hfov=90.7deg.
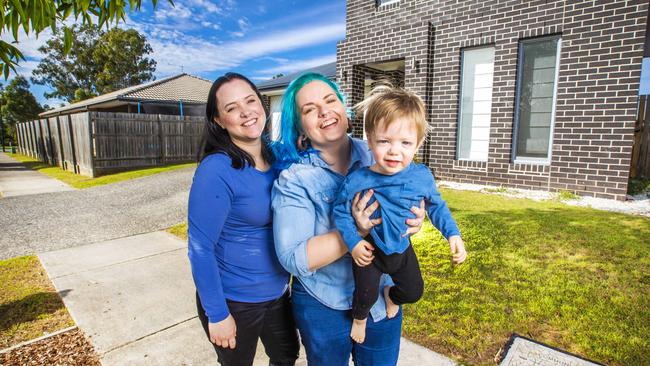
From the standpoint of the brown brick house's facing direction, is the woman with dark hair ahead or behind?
ahead

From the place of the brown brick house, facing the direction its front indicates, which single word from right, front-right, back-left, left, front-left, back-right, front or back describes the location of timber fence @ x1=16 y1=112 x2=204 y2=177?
front-right

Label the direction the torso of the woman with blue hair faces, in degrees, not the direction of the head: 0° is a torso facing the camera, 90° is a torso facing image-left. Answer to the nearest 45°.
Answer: approximately 315°

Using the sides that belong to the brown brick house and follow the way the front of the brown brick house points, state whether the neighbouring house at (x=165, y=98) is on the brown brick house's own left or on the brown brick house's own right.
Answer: on the brown brick house's own right

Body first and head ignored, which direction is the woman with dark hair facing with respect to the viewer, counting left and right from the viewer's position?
facing the viewer and to the right of the viewer

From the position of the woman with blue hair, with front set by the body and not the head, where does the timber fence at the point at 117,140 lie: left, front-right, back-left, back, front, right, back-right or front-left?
back

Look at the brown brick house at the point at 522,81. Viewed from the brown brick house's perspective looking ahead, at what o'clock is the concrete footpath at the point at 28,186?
The concrete footpath is roughly at 1 o'clock from the brown brick house.

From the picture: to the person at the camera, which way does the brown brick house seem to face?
facing the viewer and to the left of the viewer

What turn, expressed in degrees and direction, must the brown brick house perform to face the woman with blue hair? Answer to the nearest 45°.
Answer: approximately 45° to its left

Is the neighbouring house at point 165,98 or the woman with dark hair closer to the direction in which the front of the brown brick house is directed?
the woman with dark hair
